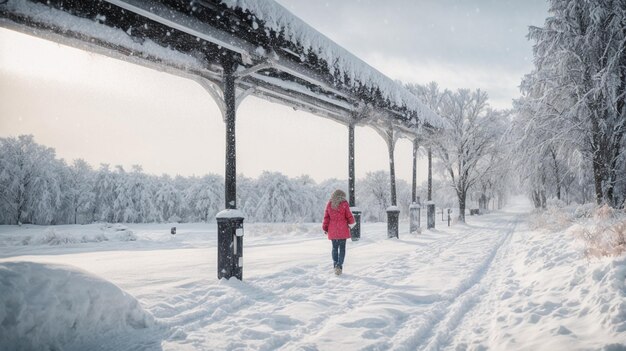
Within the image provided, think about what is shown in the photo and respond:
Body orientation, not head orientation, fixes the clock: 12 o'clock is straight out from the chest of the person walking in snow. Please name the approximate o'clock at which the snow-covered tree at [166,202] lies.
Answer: The snow-covered tree is roughly at 11 o'clock from the person walking in snow.

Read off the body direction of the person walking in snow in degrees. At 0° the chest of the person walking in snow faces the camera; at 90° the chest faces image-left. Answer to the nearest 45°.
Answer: approximately 180°

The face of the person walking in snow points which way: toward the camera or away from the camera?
away from the camera

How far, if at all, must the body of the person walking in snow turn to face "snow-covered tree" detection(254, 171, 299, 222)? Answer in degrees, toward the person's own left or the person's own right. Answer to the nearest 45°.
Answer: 0° — they already face it

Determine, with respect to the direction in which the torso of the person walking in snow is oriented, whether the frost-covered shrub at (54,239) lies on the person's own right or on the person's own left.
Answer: on the person's own left
